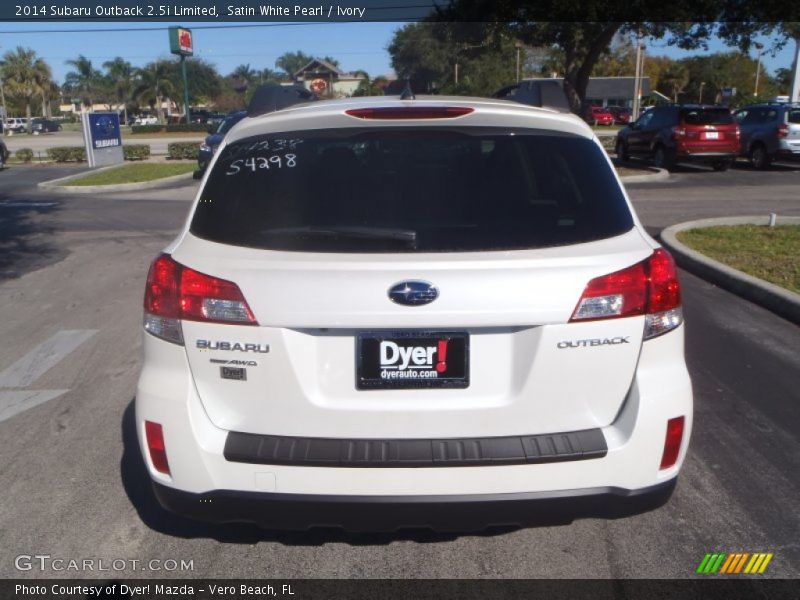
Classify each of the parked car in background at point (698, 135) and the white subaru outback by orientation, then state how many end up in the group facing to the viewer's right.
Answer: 0

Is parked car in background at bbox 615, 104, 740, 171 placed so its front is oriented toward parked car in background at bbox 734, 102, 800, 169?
no

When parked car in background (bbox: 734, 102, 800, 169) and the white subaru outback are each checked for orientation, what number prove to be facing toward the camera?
0

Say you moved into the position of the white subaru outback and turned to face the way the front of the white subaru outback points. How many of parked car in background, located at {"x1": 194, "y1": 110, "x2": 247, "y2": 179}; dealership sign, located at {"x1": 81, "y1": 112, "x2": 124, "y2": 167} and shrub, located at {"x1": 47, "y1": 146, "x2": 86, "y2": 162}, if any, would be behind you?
0

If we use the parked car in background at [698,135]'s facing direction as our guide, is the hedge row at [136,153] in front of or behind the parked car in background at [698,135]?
in front

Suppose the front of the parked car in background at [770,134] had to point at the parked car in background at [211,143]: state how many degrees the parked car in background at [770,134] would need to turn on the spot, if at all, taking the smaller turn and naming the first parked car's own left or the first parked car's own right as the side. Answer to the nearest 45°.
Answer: approximately 90° to the first parked car's own left

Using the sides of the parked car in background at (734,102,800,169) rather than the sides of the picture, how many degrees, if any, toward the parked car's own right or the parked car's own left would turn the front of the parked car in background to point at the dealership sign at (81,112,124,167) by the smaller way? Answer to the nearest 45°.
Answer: approximately 45° to the parked car's own left

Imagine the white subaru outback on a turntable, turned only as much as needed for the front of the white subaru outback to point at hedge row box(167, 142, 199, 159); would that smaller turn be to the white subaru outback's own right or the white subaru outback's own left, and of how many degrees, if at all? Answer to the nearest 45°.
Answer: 0° — it already faces it

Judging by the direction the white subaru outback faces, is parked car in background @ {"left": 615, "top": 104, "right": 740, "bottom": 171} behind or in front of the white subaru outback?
in front

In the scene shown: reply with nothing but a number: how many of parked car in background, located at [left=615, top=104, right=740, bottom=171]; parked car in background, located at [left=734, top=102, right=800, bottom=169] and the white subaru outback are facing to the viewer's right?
0

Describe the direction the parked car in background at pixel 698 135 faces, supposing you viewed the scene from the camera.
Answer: facing away from the viewer and to the left of the viewer

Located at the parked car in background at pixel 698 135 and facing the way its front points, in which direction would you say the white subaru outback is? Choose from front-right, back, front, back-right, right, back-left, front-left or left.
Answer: back-left

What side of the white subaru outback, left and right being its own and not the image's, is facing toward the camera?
back

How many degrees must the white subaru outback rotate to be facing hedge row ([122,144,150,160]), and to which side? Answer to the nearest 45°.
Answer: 0° — it already faces it

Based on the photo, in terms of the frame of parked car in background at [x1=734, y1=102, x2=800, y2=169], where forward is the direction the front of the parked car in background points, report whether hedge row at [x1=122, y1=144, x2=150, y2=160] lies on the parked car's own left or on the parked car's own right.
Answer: on the parked car's own left

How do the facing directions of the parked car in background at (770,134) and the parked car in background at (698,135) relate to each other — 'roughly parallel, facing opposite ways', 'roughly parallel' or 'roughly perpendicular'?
roughly parallel

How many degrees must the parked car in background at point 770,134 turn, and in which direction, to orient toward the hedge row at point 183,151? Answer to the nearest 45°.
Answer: approximately 45° to its left

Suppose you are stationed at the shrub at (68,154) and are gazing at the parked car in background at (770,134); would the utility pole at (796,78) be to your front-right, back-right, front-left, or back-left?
front-left

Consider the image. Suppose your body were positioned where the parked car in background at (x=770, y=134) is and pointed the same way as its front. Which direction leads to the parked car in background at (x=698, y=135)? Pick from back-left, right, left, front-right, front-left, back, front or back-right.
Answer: left

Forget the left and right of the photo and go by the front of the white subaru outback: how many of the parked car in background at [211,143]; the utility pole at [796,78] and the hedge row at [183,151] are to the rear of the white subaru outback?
0

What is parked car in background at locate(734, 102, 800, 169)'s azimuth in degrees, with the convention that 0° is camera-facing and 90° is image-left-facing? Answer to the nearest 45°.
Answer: approximately 135°
